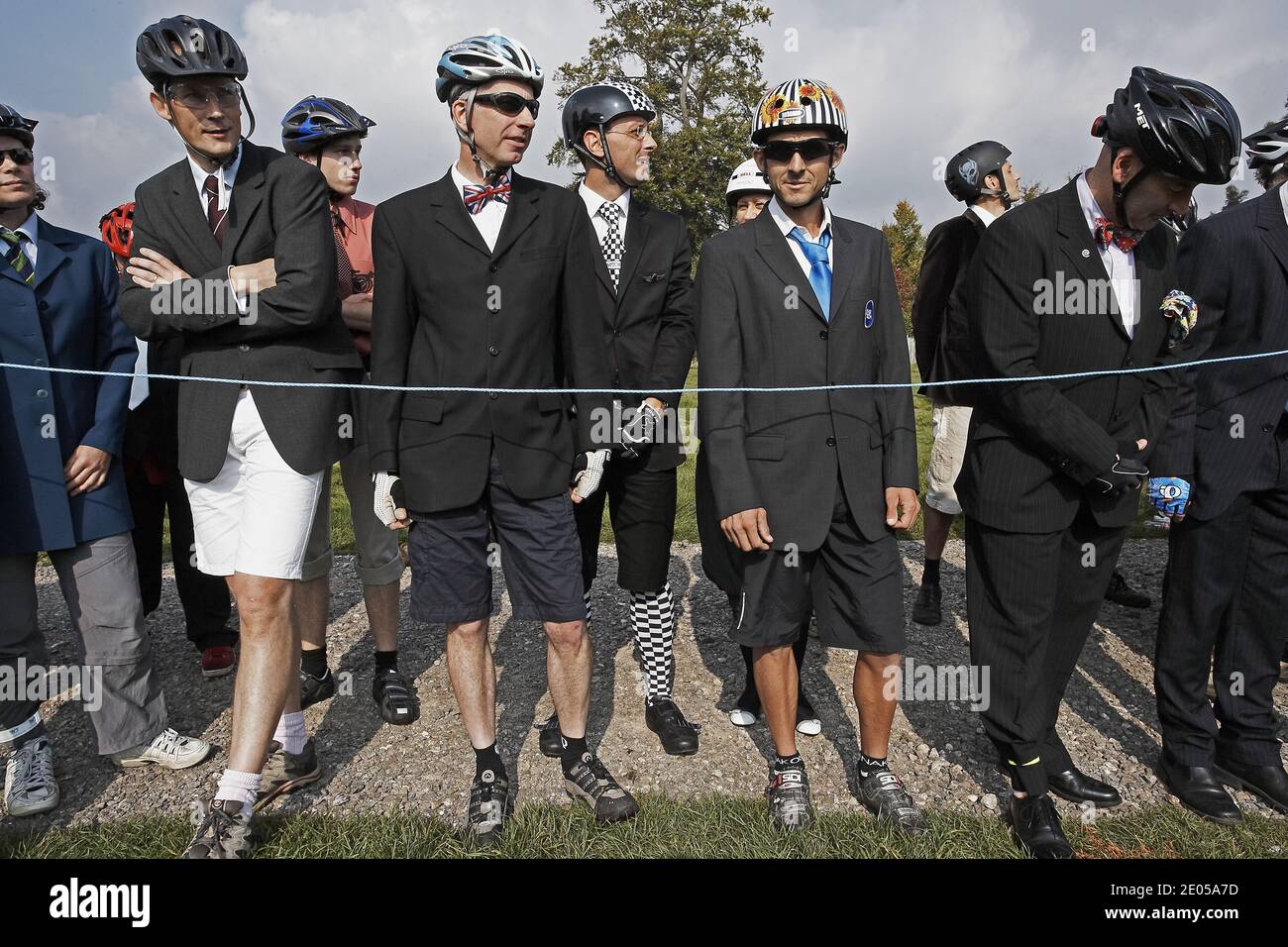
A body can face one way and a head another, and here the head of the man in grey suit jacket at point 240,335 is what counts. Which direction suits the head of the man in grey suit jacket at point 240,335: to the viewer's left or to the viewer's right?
to the viewer's right

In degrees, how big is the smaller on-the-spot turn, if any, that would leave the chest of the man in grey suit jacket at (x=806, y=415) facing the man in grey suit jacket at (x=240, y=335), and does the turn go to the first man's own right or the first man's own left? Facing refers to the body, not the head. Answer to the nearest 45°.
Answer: approximately 90° to the first man's own right

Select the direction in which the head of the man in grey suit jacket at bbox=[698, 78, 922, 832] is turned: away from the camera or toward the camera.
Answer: toward the camera

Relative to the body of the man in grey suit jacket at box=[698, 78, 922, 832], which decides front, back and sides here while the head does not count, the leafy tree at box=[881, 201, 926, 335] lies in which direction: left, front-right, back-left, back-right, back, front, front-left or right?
back

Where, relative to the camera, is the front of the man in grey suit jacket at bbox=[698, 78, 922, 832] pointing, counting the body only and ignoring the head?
toward the camera

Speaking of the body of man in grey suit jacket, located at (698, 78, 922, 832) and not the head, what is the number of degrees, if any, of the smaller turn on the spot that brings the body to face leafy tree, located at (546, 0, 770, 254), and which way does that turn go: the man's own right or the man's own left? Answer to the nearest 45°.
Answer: approximately 180°

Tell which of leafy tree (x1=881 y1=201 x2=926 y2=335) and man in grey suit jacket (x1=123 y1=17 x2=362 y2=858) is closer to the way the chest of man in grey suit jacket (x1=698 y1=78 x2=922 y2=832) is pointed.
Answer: the man in grey suit jacket
